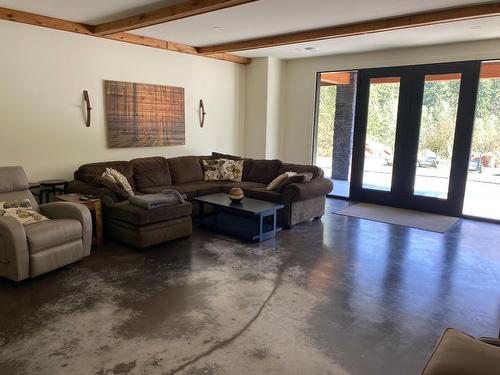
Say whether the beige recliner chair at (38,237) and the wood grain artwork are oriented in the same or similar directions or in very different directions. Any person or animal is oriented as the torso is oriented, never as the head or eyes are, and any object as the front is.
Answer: same or similar directions

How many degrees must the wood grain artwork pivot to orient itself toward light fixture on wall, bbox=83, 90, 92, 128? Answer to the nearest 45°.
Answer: approximately 90° to its right

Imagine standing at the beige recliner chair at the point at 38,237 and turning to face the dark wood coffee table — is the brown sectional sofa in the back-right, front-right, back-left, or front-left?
front-left

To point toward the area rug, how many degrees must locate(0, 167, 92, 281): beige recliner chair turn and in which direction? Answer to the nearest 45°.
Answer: approximately 45° to its left

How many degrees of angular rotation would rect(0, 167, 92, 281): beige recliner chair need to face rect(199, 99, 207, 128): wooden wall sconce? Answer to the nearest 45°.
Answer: approximately 90° to its left

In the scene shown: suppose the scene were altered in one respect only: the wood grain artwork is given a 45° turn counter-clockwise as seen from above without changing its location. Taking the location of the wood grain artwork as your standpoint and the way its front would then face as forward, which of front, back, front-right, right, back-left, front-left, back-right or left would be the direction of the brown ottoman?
right

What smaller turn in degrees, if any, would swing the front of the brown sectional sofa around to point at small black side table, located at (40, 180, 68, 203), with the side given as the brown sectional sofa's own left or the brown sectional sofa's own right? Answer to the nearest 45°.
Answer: approximately 90° to the brown sectional sofa's own right

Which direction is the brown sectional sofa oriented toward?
toward the camera

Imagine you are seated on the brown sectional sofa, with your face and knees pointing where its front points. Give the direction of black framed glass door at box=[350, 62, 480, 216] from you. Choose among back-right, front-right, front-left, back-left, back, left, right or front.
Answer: left

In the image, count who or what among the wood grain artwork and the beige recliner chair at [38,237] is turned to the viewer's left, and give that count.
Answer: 0

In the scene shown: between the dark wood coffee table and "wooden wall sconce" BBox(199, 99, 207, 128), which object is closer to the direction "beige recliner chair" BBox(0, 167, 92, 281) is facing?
the dark wood coffee table

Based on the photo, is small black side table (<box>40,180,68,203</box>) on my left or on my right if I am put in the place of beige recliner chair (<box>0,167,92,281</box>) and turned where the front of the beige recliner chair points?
on my left

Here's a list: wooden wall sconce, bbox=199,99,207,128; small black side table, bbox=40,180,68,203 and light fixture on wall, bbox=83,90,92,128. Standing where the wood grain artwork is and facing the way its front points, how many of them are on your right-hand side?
2

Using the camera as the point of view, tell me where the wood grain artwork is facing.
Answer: facing the viewer and to the right of the viewer

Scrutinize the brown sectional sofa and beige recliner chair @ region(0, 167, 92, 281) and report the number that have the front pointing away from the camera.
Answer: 0

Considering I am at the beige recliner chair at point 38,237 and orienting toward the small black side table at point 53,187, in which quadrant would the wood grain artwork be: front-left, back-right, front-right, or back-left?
front-right

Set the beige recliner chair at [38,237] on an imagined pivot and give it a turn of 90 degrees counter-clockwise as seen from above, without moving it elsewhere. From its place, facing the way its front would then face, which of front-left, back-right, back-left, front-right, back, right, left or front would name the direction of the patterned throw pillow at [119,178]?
front

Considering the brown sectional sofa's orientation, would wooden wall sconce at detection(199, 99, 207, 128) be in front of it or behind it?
behind

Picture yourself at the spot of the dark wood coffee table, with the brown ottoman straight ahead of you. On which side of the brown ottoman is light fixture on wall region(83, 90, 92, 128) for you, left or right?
right

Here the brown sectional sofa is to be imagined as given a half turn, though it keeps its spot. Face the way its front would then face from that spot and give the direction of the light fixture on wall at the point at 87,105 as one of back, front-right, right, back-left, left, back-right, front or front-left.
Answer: left

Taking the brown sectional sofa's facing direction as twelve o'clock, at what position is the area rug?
The area rug is roughly at 9 o'clock from the brown sectional sofa.
